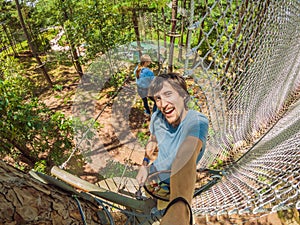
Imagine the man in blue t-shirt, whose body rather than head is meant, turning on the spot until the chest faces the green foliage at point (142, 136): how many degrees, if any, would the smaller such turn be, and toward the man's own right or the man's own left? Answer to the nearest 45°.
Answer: approximately 135° to the man's own right

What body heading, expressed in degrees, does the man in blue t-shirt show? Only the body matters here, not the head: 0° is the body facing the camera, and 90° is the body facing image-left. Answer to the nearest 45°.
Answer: approximately 45°
